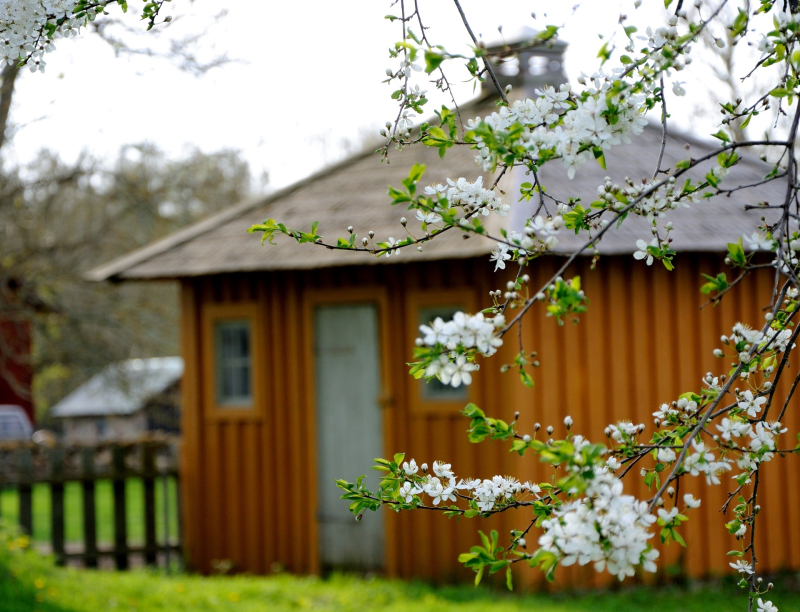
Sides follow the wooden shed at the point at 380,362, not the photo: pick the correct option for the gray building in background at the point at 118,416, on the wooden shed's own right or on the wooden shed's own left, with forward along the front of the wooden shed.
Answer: on the wooden shed's own right

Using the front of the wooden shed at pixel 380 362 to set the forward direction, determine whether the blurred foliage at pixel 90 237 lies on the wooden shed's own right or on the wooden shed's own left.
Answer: on the wooden shed's own right

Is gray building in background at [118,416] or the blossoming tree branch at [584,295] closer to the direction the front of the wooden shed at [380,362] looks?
the blossoming tree branch

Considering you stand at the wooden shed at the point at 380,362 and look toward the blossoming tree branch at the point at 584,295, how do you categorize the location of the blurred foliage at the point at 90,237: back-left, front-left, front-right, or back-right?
back-right

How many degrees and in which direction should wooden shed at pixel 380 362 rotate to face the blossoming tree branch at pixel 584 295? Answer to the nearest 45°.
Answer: approximately 45° to its left

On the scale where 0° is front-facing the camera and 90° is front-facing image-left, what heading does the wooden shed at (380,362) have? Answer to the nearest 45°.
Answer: approximately 45°

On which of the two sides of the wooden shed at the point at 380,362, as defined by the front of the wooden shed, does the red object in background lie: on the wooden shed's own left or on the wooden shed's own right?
on the wooden shed's own right

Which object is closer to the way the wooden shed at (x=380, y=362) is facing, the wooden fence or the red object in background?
the wooden fence
